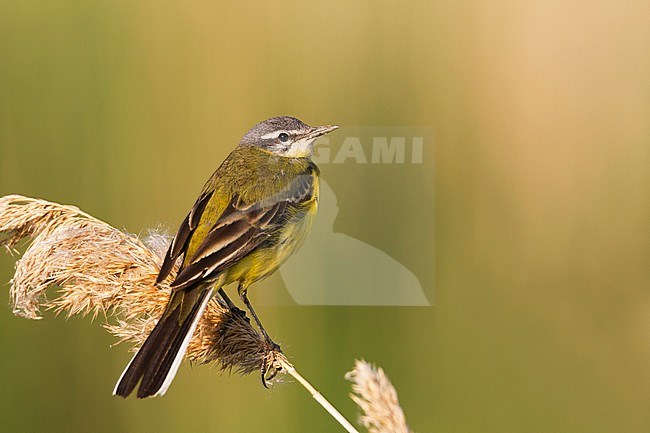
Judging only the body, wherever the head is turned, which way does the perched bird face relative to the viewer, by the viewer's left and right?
facing away from the viewer and to the right of the viewer
